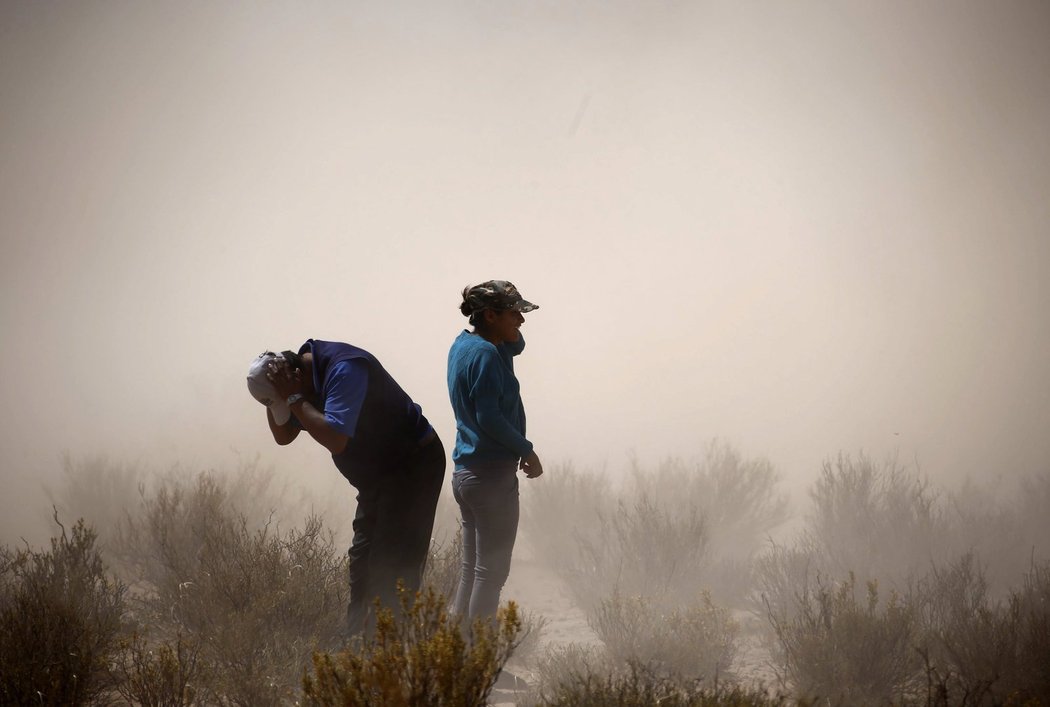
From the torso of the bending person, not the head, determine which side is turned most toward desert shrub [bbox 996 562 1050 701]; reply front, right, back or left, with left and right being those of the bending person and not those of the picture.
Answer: back

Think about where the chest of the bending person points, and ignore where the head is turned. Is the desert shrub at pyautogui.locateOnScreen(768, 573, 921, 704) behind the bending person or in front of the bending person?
behind

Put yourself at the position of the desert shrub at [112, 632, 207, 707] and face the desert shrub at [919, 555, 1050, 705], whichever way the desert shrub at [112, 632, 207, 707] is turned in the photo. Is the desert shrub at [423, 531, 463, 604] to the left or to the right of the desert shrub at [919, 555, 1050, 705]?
left

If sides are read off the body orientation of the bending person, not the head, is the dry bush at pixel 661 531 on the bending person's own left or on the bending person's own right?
on the bending person's own right

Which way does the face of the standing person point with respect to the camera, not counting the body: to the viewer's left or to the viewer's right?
to the viewer's right

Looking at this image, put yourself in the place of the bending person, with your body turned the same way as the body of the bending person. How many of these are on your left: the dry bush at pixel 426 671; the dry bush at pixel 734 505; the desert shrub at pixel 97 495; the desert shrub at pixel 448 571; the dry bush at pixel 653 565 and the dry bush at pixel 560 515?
1

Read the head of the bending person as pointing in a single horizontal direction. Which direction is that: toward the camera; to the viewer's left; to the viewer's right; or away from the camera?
to the viewer's left

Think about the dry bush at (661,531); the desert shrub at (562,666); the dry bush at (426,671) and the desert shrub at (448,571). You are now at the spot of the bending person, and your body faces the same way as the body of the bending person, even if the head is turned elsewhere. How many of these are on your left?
2

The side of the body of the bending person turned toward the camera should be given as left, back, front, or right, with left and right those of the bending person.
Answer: left
